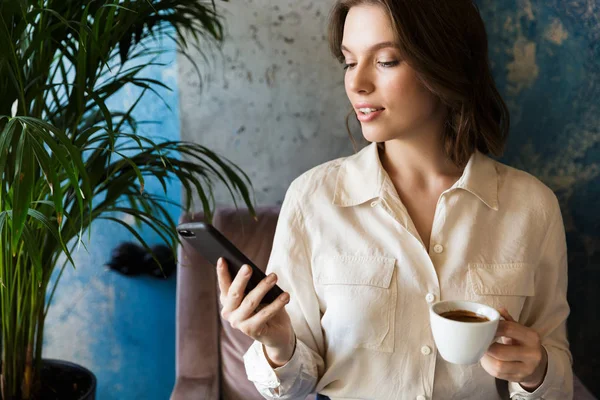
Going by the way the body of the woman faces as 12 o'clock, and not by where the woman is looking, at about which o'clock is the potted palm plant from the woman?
The potted palm plant is roughly at 3 o'clock from the woman.

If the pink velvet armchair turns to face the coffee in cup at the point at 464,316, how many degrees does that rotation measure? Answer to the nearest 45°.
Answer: approximately 45° to its left

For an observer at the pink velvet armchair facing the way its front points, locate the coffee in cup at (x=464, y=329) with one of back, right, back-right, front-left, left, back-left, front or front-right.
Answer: front-left

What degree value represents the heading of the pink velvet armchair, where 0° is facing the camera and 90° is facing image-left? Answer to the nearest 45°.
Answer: approximately 0°

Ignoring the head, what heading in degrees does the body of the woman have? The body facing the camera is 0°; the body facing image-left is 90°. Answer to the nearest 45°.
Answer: approximately 0°

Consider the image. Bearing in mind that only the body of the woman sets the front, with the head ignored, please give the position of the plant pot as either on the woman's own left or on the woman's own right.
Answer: on the woman's own right
